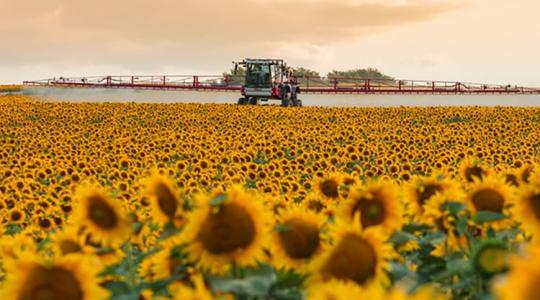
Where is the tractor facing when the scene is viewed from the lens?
facing the viewer and to the left of the viewer

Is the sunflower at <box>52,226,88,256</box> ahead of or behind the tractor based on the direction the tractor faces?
ahead

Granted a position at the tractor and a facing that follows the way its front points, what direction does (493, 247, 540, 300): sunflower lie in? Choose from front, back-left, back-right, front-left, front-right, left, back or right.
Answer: front-left

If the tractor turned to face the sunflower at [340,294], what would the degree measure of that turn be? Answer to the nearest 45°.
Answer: approximately 45° to its left

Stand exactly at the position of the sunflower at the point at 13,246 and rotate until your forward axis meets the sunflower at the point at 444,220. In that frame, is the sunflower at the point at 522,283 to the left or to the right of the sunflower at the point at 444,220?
right

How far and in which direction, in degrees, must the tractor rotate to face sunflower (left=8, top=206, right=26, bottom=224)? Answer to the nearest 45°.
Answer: approximately 45° to its left

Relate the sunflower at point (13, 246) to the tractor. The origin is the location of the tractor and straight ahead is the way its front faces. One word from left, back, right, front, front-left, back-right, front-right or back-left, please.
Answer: front-left

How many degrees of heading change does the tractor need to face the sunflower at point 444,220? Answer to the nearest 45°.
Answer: approximately 45° to its left

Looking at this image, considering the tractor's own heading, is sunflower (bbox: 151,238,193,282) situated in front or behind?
in front

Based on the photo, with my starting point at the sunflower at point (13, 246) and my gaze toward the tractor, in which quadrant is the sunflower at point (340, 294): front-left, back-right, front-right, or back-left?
back-right
